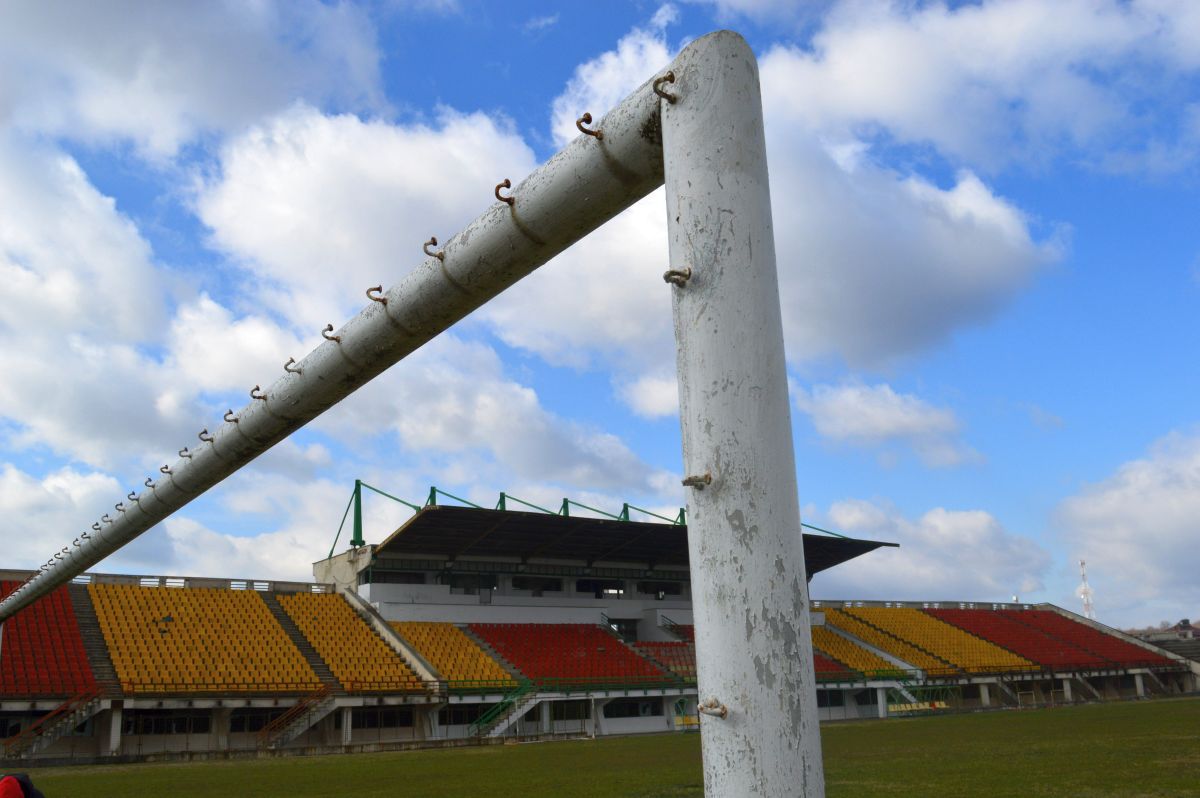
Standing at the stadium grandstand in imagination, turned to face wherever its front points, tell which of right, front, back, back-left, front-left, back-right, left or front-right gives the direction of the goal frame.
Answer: front-right

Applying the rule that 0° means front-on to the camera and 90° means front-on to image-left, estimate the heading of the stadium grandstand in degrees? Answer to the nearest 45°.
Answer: approximately 315°
